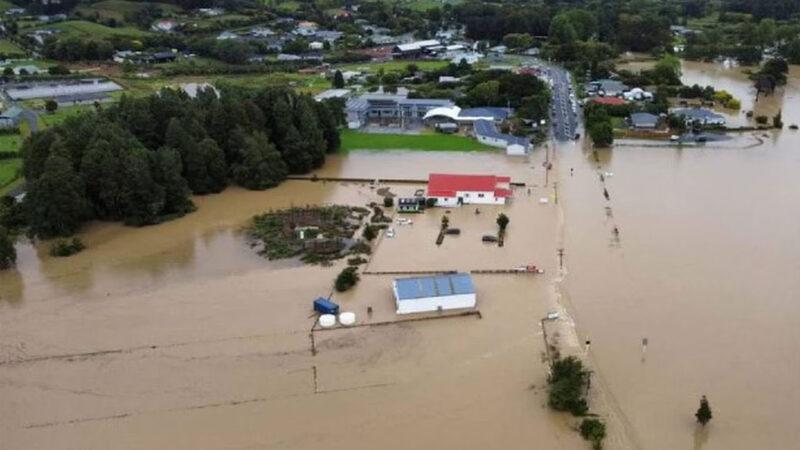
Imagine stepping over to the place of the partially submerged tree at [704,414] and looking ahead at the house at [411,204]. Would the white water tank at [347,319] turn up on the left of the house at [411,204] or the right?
left

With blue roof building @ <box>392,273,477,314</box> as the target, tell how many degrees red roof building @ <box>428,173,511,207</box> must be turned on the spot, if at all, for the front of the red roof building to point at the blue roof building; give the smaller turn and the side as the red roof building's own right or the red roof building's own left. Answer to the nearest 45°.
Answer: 0° — it already faces it

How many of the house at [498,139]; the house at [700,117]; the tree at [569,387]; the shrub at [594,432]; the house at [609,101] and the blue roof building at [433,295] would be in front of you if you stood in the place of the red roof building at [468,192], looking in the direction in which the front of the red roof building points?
3

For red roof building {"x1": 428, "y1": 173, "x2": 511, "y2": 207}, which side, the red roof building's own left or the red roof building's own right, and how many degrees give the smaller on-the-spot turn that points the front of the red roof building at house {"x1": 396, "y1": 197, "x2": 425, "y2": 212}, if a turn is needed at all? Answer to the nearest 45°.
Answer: approximately 90° to the red roof building's own right

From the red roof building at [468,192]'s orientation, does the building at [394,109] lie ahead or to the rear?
to the rear

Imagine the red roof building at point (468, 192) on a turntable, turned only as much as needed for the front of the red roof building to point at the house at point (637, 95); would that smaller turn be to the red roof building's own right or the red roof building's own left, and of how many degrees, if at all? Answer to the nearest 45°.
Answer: approximately 135° to the red roof building's own left

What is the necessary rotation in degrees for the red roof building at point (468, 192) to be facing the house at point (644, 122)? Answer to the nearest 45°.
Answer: approximately 135° to its left

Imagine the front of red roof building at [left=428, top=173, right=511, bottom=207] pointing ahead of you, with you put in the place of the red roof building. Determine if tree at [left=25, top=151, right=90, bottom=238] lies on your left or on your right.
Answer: on your right

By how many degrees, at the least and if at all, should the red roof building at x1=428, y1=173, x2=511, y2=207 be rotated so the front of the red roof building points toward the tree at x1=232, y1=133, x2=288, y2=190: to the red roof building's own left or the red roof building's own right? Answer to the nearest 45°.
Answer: approximately 90° to the red roof building's own right

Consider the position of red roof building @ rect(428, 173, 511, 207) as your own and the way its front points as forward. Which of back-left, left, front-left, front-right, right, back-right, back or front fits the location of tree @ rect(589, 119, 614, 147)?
back-left

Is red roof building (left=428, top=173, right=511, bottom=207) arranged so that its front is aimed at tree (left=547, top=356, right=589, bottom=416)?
yes

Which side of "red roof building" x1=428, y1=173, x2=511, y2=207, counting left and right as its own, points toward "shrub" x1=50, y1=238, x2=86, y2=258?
right

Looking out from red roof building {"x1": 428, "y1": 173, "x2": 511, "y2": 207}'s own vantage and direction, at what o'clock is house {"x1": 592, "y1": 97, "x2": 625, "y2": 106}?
The house is roughly at 7 o'clock from the red roof building.

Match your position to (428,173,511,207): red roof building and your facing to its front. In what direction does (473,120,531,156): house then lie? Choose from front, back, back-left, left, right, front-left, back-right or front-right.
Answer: back

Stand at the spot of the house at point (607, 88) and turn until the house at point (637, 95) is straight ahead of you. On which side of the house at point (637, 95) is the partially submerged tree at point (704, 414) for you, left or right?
right

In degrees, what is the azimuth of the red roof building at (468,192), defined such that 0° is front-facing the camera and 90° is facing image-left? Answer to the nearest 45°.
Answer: approximately 0°
